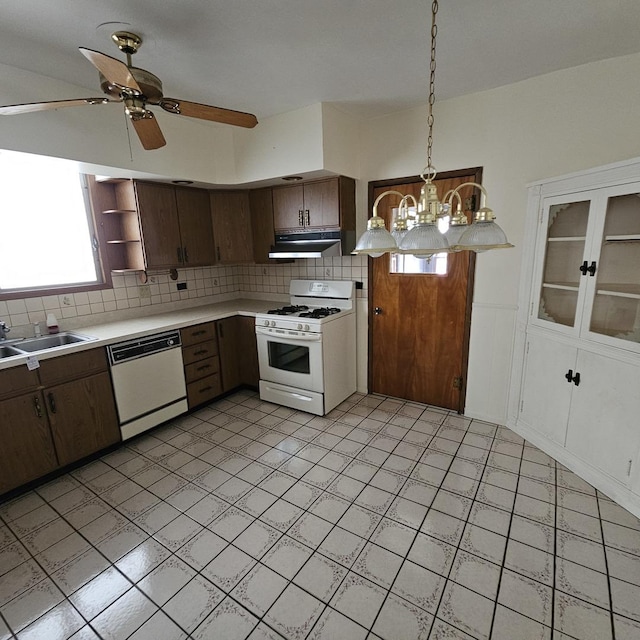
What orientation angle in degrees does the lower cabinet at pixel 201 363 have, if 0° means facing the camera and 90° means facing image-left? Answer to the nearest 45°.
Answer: approximately 315°

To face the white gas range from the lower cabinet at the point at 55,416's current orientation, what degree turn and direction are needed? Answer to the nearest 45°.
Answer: approximately 45° to its left

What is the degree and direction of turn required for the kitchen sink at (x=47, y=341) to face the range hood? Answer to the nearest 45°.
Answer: approximately 45° to its left

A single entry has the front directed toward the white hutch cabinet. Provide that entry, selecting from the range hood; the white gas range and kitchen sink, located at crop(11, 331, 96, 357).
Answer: the kitchen sink

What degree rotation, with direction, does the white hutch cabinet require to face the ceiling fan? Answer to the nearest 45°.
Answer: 0° — it already faces it

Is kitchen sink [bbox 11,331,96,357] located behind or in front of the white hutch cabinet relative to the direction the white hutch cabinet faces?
in front

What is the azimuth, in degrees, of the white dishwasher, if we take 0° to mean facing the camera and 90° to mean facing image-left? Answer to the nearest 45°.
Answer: approximately 315°

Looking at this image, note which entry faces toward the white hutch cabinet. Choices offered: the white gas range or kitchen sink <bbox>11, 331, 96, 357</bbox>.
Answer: the kitchen sink

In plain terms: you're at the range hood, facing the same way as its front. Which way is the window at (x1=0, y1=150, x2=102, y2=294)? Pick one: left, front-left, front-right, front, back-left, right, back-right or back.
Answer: front-right
